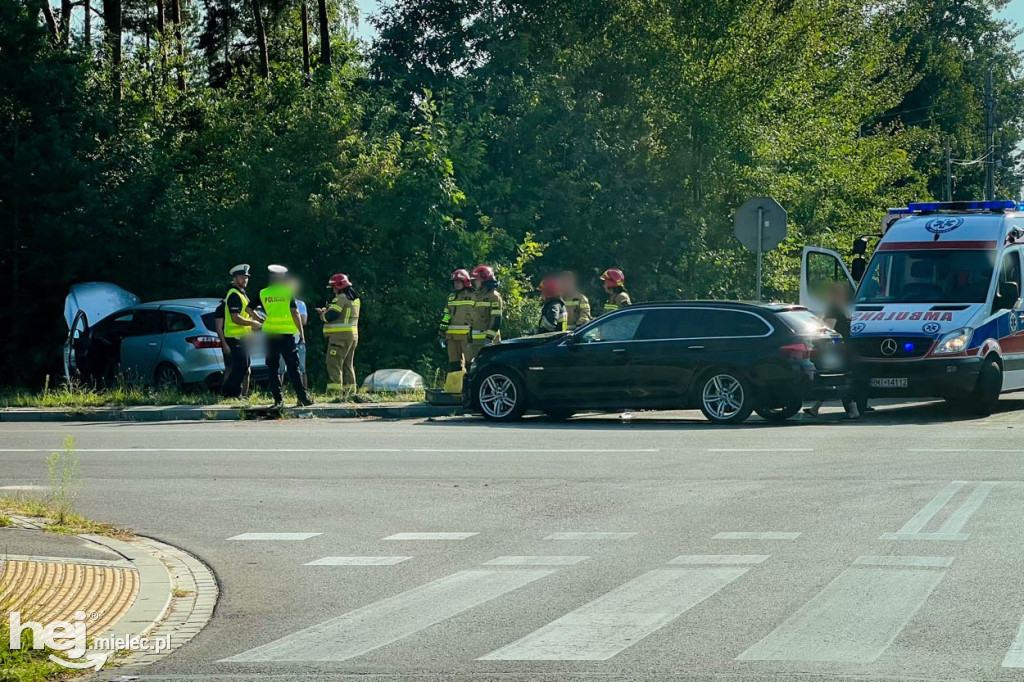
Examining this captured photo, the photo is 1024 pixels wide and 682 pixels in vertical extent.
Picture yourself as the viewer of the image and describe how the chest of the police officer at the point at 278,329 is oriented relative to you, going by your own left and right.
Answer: facing away from the viewer

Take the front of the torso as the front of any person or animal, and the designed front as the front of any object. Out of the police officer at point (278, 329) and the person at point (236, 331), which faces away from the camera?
the police officer

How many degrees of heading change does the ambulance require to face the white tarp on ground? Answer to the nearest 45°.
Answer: approximately 45° to its right

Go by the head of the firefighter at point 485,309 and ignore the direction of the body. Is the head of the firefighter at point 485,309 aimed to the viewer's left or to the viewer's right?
to the viewer's left

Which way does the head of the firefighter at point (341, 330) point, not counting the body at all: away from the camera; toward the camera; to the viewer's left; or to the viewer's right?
to the viewer's left

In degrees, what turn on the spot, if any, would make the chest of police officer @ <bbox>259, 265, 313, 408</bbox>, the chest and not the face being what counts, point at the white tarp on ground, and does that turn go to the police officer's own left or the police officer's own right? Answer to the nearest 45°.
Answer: approximately 45° to the police officer's own right

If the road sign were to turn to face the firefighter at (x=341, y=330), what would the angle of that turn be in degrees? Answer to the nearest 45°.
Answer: approximately 90° to its left

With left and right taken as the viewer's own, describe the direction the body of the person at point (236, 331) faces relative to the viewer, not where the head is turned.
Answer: facing to the right of the viewer

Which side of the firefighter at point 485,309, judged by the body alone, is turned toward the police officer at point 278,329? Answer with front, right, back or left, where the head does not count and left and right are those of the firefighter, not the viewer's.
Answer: front

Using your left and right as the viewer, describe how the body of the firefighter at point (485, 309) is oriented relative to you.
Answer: facing the viewer and to the left of the viewer

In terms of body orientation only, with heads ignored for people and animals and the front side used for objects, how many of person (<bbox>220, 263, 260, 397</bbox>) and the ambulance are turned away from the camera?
0

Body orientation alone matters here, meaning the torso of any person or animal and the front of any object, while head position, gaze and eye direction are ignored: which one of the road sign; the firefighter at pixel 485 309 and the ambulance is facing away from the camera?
the road sign

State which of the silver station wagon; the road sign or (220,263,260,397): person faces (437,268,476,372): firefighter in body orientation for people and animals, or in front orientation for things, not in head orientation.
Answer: (220,263,260,397): person

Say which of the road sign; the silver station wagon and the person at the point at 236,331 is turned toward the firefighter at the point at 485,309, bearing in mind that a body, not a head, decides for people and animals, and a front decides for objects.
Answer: the person at the point at 236,331

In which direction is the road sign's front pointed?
away from the camera

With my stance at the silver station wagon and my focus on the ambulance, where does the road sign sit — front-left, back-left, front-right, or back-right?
front-left
